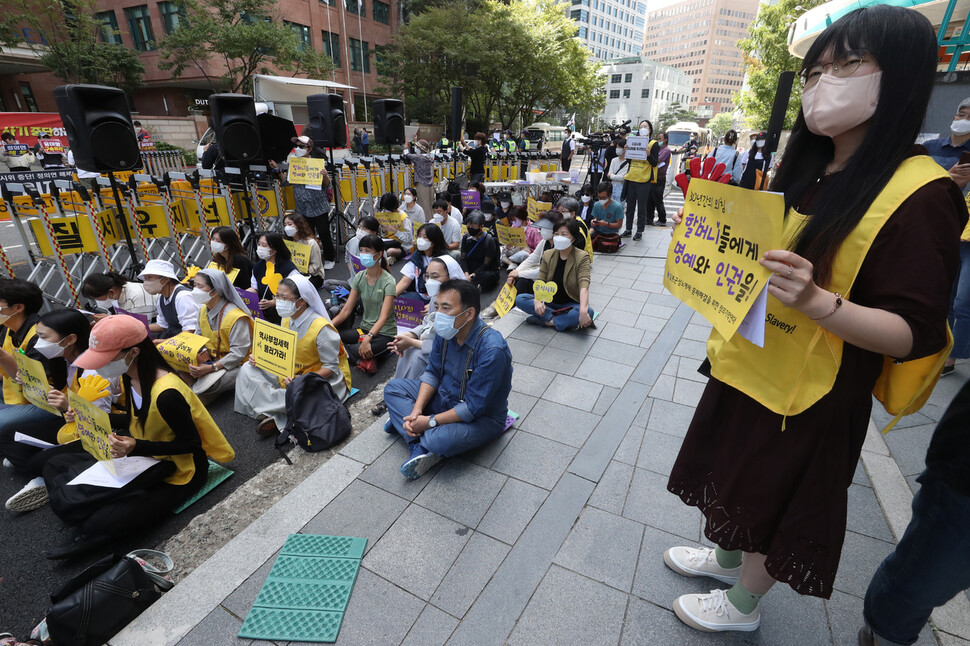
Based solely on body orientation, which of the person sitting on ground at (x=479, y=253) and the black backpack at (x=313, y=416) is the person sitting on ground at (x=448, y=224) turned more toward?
the black backpack
